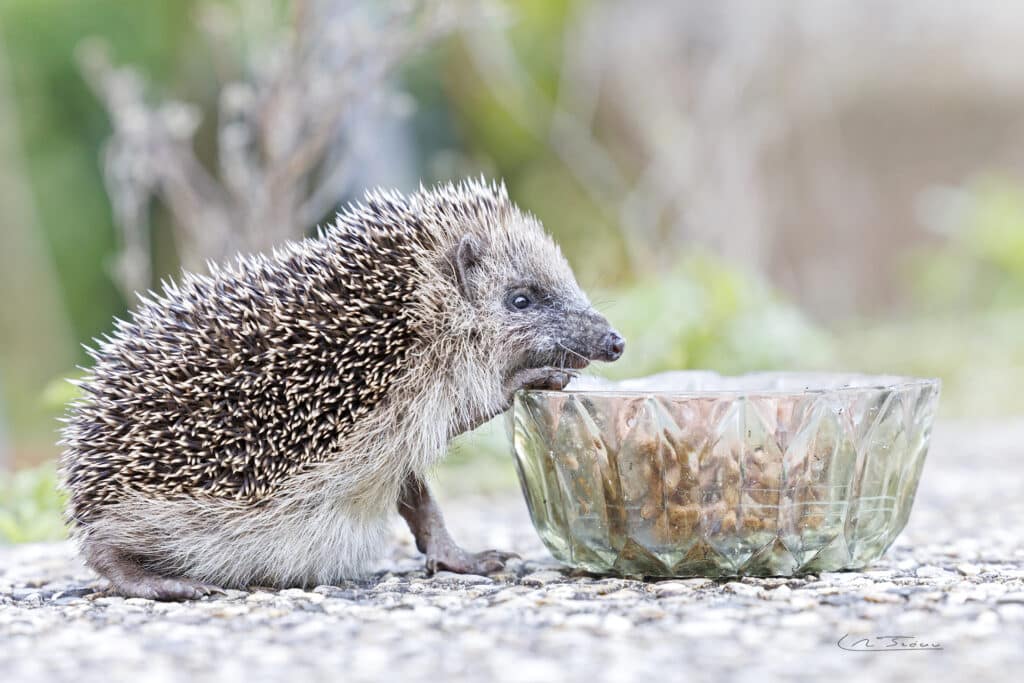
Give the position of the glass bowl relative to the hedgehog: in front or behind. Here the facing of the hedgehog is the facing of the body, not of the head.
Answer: in front

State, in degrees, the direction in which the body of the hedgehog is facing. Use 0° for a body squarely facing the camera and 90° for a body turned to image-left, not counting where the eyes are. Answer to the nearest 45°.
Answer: approximately 270°
